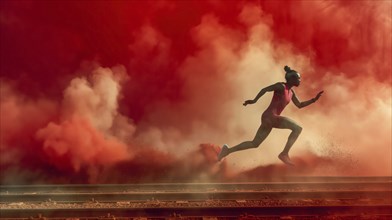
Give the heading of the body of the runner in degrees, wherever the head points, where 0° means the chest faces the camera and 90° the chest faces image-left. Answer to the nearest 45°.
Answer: approximately 270°

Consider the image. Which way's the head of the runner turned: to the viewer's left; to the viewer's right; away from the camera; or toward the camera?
to the viewer's right
